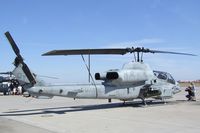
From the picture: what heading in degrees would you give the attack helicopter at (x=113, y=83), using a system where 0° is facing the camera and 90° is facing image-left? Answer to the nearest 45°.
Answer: approximately 225°
